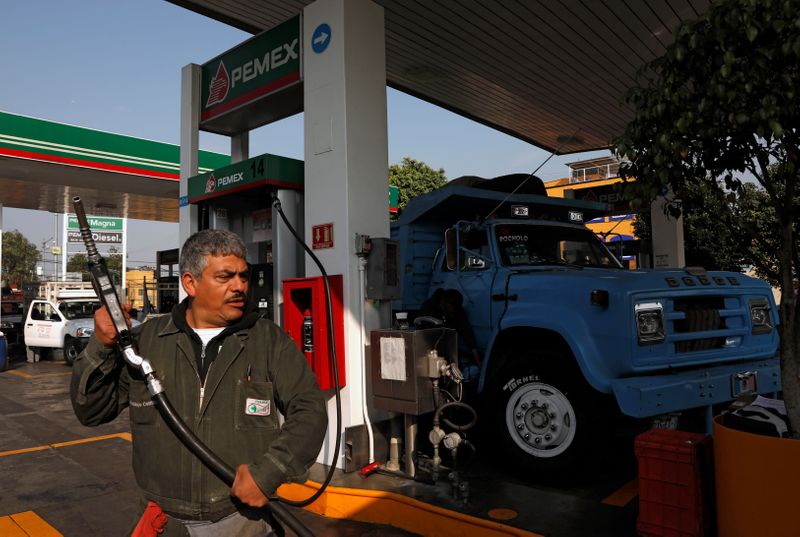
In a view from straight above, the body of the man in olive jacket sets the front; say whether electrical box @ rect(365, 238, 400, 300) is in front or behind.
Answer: behind

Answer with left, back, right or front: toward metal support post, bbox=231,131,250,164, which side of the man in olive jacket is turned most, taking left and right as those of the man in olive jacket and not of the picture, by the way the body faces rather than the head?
back

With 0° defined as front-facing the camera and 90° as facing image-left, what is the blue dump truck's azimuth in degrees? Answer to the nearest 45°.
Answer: approximately 315°

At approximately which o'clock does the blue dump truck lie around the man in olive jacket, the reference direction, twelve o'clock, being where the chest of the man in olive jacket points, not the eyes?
The blue dump truck is roughly at 8 o'clock from the man in olive jacket.

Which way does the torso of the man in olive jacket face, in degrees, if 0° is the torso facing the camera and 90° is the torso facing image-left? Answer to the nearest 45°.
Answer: approximately 0°

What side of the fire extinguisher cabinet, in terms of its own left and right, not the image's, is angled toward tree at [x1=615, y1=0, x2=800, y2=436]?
left

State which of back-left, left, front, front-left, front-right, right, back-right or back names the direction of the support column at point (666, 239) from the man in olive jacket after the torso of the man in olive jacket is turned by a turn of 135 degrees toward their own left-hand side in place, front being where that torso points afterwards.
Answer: front
